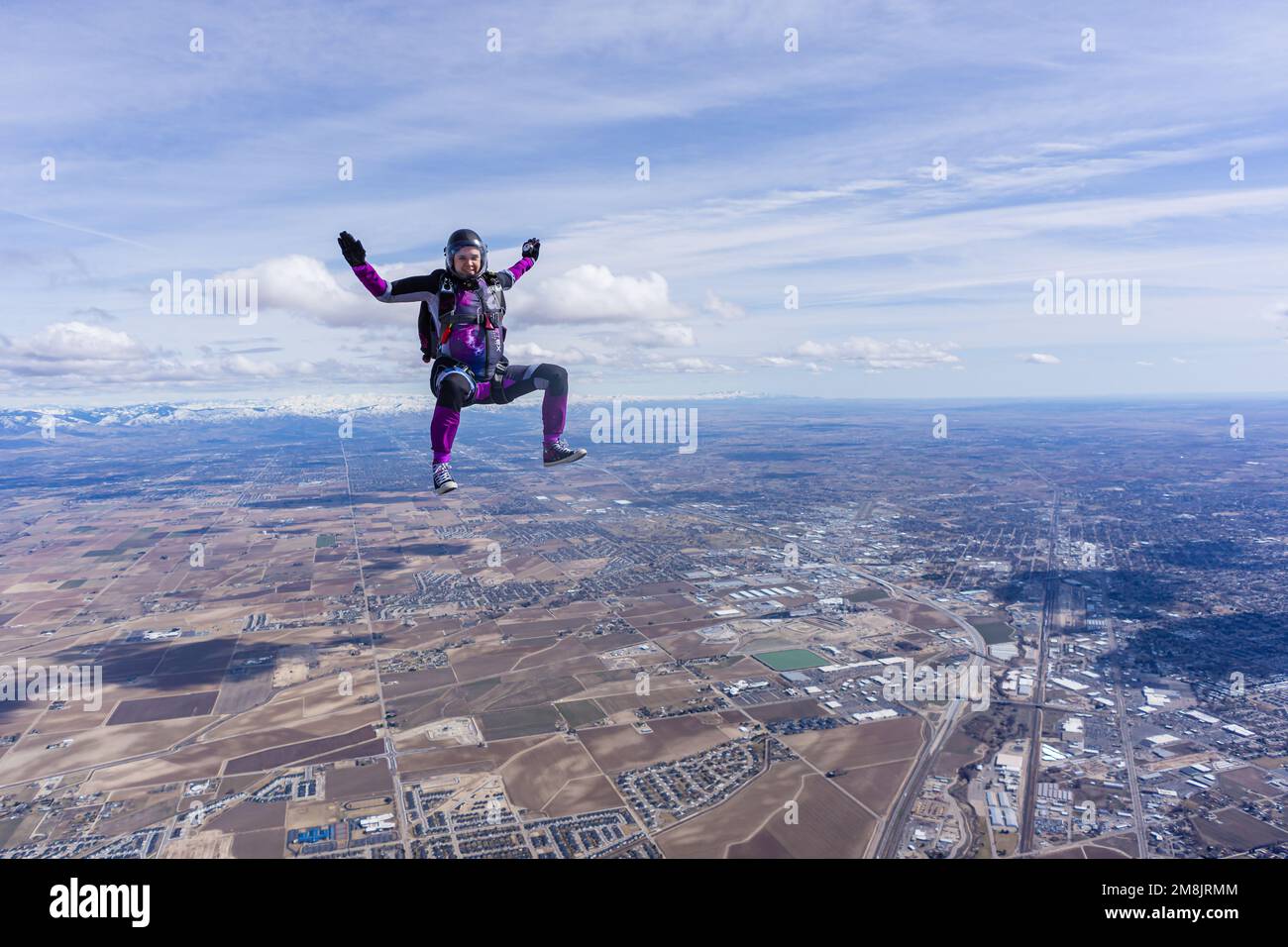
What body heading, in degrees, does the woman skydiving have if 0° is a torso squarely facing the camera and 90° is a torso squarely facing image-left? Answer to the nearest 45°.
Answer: approximately 315°

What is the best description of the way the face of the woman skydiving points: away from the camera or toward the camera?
toward the camera
